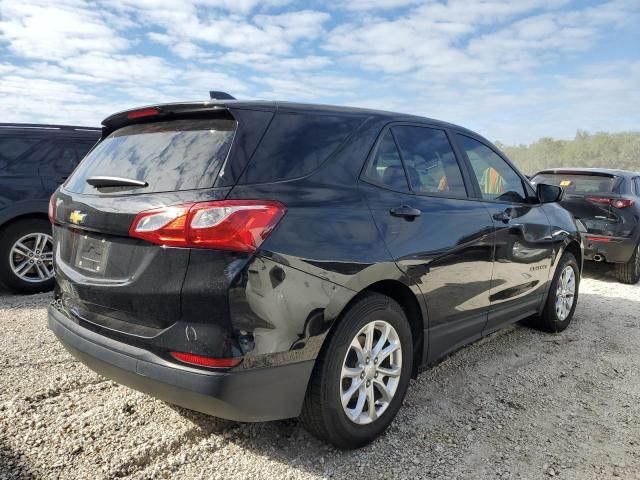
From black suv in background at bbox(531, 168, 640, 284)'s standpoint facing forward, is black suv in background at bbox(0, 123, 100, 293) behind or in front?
behind

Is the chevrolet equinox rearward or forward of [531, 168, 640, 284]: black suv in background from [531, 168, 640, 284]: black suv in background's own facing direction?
rearward

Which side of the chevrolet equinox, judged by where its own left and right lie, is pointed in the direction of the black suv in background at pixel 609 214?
front

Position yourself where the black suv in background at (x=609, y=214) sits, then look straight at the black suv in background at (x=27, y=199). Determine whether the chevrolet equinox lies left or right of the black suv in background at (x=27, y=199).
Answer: left

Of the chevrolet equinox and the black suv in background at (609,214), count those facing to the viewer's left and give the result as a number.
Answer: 0

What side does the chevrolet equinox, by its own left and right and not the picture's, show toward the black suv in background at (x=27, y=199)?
left

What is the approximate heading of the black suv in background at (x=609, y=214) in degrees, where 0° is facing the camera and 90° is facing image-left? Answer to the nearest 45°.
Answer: approximately 225°

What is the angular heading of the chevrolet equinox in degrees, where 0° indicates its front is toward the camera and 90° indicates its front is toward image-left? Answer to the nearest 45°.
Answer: approximately 225°
